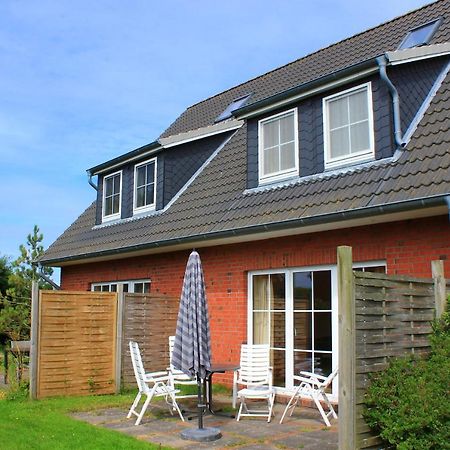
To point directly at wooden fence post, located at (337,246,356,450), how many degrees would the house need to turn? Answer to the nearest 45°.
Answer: approximately 45° to its left

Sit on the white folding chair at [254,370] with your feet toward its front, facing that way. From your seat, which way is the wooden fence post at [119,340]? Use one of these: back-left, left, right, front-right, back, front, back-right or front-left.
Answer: back-right

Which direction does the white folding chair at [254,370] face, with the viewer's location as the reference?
facing the viewer

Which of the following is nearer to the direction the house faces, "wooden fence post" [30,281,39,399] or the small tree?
the wooden fence post

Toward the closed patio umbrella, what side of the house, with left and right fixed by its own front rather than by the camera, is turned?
front

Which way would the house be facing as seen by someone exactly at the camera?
facing the viewer and to the left of the viewer

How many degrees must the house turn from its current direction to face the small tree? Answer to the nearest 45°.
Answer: approximately 90° to its right

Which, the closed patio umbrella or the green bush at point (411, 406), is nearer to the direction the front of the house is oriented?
the closed patio umbrella

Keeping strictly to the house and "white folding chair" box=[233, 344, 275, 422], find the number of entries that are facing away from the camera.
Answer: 0
